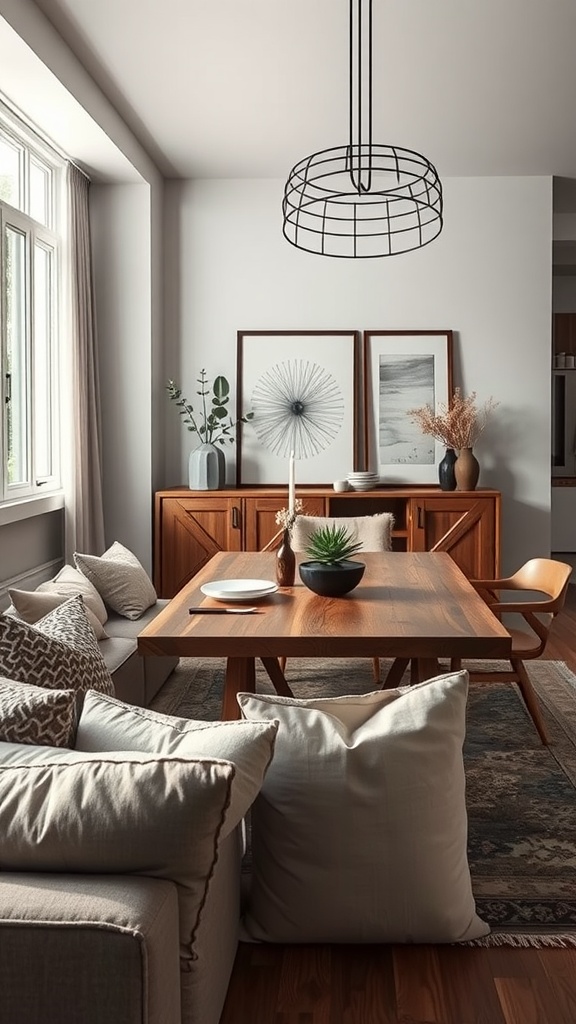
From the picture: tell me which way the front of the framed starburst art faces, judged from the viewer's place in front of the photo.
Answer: facing the viewer

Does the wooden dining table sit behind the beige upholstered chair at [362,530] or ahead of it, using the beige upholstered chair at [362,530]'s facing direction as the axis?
ahead

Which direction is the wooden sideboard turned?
toward the camera

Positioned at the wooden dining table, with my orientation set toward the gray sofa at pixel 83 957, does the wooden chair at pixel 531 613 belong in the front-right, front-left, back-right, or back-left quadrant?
back-left

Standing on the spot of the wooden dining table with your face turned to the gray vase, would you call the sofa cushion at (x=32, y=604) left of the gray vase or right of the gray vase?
left

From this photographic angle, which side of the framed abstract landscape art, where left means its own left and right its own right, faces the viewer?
front

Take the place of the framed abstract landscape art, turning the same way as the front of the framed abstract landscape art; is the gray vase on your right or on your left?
on your right

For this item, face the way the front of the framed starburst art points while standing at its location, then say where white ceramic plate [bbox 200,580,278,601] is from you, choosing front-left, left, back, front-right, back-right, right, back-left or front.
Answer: front

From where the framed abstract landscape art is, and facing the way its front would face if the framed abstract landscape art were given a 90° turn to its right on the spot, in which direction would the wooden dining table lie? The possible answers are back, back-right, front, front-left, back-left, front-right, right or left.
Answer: left

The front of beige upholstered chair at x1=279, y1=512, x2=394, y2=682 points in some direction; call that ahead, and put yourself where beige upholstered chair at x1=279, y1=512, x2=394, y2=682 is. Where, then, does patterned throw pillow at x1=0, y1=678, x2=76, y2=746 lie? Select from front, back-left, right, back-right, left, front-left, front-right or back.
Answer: front

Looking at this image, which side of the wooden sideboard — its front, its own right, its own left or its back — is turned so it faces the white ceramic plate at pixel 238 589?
front

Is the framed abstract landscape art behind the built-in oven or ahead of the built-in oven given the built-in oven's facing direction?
ahead
